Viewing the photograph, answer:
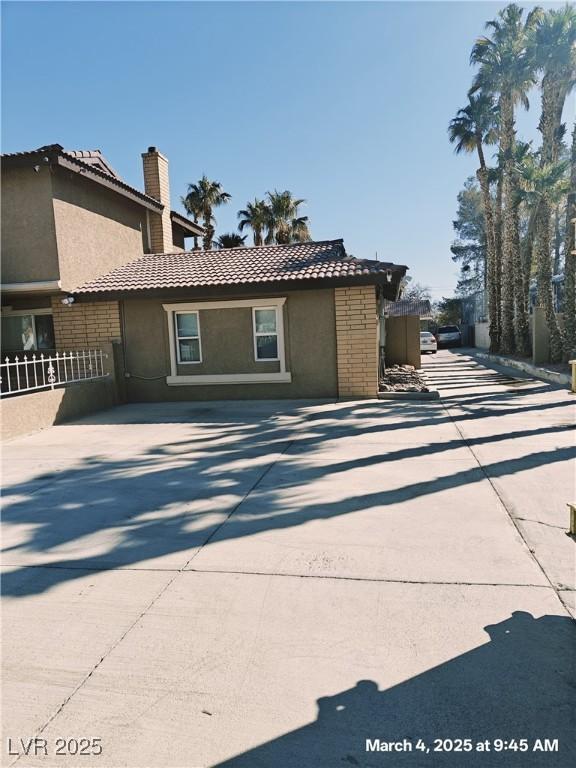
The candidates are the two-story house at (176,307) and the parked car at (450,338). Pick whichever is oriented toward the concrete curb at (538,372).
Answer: the parked car

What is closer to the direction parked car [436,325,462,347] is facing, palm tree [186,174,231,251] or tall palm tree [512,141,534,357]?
the tall palm tree

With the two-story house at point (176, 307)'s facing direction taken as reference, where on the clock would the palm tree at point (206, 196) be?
The palm tree is roughly at 6 o'clock from the two-story house.

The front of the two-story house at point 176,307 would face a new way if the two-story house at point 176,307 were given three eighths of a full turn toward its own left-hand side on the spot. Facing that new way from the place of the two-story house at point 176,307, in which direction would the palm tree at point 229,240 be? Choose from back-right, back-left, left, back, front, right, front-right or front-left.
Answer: front-left

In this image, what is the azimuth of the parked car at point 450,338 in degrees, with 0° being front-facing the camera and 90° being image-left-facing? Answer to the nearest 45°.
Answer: approximately 0°

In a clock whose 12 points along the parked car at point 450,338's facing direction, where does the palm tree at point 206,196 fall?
The palm tree is roughly at 2 o'clock from the parked car.

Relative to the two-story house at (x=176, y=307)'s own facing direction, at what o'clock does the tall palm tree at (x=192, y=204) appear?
The tall palm tree is roughly at 6 o'clock from the two-story house.

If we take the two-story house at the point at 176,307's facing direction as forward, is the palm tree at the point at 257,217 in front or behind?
behind

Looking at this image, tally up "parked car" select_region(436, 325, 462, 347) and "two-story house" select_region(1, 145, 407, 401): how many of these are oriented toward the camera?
2

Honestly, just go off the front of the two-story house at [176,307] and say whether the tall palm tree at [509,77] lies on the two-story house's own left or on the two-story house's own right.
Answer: on the two-story house's own left
